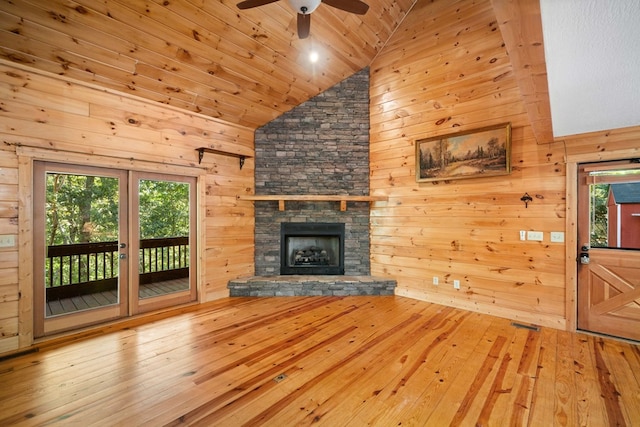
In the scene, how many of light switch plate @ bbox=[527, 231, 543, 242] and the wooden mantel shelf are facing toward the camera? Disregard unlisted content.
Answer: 2

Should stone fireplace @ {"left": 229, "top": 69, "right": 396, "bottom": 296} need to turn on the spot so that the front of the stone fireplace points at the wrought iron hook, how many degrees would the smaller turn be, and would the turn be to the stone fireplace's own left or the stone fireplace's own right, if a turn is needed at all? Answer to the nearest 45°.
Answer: approximately 45° to the stone fireplace's own left

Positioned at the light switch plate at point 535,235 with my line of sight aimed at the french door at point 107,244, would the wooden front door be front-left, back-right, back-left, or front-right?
back-left

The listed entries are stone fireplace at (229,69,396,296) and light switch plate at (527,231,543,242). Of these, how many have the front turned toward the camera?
2

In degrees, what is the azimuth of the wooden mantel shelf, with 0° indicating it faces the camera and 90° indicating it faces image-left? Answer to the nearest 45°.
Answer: approximately 0°

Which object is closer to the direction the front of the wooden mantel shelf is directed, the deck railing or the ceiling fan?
the ceiling fan

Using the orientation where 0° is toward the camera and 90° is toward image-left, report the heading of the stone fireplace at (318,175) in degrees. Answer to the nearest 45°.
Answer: approximately 0°

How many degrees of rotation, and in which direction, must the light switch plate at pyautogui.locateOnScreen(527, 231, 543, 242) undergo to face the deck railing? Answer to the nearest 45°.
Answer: approximately 45° to its right

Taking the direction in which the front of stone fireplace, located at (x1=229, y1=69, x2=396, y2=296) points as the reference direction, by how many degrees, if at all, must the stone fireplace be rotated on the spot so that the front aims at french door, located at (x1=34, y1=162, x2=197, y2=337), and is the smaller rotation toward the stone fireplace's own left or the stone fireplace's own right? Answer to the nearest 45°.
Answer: approximately 45° to the stone fireplace's own right

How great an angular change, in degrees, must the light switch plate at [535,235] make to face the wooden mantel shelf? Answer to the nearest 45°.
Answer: approximately 90° to its right
